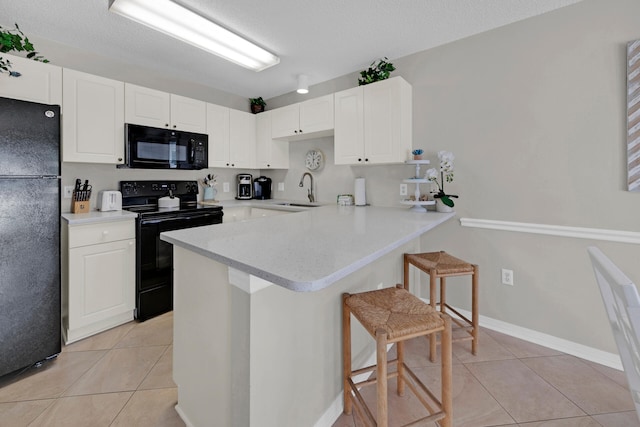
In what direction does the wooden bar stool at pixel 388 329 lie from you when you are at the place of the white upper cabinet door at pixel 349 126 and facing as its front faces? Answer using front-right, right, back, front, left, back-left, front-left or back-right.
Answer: front-left

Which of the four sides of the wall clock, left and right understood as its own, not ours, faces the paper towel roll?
left

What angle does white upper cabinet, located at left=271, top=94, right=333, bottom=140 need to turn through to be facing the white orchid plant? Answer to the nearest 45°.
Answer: approximately 90° to its left

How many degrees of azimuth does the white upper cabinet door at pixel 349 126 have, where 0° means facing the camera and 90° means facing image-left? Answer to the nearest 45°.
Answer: approximately 45°

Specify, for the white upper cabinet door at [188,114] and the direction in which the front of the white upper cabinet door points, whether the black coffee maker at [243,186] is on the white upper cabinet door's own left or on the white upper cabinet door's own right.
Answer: on the white upper cabinet door's own left

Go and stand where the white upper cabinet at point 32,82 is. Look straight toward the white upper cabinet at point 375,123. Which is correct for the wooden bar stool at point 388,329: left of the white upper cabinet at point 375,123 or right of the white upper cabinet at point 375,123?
right
